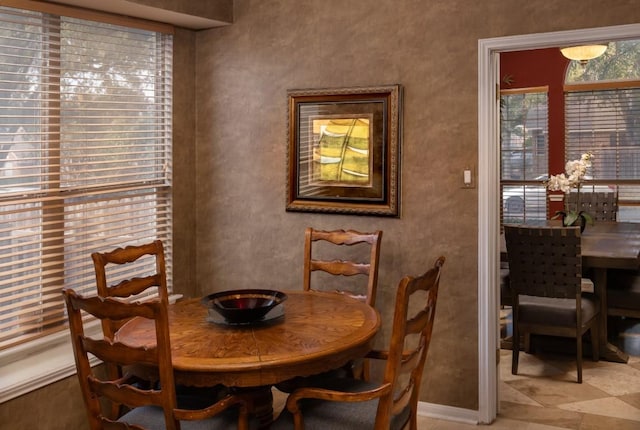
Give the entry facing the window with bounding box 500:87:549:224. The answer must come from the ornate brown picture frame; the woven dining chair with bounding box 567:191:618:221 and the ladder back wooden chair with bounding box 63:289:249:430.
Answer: the ladder back wooden chair

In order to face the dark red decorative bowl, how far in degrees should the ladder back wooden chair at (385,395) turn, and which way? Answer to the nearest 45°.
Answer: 0° — it already faces it

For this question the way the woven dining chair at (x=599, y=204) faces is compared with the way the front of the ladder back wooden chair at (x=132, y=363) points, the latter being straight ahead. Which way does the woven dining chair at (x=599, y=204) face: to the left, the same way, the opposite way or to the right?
the opposite way

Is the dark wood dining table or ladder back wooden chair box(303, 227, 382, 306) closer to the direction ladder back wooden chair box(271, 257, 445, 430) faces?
the ladder back wooden chair

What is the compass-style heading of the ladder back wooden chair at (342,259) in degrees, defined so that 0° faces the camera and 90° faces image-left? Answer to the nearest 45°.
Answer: approximately 45°

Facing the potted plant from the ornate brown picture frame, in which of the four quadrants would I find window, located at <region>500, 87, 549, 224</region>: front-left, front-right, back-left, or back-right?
front-left

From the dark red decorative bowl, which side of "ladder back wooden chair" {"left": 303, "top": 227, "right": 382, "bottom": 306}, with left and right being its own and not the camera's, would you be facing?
front

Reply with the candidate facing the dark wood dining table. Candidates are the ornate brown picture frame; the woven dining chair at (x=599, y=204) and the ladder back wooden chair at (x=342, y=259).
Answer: the woven dining chair

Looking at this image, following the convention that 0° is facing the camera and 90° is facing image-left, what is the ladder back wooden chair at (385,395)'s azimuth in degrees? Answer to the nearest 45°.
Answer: approximately 135°

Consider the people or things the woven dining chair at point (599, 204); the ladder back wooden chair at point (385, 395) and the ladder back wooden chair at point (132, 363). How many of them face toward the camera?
1

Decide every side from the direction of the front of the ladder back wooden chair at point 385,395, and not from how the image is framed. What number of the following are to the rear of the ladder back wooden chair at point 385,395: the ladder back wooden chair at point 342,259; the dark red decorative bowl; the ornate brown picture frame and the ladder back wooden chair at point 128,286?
0

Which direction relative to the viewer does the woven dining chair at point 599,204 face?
toward the camera

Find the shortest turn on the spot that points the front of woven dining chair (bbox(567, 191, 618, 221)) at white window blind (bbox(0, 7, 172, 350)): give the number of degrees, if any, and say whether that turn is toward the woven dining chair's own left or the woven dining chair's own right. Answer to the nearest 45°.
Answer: approximately 45° to the woven dining chair's own right

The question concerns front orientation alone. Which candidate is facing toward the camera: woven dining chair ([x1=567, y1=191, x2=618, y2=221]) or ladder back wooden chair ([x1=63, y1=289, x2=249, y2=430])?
the woven dining chair

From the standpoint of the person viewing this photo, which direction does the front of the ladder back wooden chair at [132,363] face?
facing away from the viewer and to the right of the viewer

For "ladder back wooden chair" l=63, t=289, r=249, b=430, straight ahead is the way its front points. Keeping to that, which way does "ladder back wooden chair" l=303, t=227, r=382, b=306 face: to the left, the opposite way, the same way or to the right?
the opposite way

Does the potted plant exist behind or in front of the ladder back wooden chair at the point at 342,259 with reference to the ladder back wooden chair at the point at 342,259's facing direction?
behind

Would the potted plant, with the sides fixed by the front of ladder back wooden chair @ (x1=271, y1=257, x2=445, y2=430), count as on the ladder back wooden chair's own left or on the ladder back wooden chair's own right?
on the ladder back wooden chair's own right

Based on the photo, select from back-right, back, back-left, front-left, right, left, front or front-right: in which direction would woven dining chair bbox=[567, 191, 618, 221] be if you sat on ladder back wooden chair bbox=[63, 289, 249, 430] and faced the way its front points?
front

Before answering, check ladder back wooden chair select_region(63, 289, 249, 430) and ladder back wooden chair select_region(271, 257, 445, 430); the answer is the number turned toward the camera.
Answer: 0

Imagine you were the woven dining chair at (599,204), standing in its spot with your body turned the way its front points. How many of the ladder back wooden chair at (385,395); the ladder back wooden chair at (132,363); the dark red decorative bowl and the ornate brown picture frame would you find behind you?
0

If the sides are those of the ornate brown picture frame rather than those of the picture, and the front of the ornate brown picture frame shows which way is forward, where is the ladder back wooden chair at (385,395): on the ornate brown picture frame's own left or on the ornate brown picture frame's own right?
on the ornate brown picture frame's own left
